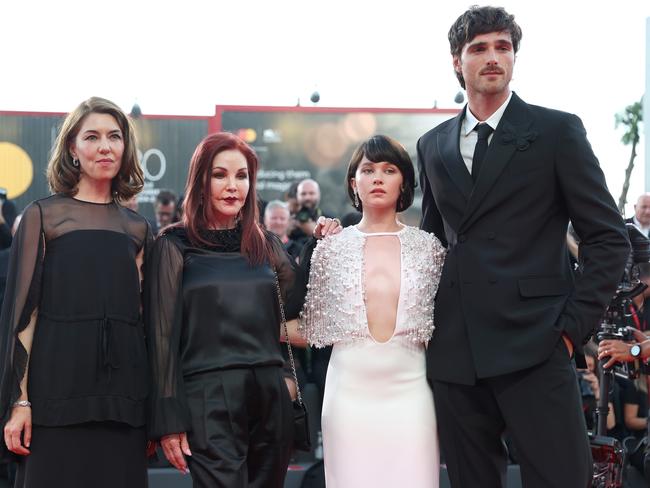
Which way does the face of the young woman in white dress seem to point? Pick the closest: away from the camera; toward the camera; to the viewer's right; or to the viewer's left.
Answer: toward the camera

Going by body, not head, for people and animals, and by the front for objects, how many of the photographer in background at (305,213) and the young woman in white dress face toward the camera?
2

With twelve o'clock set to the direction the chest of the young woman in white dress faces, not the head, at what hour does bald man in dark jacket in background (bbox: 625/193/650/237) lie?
The bald man in dark jacket in background is roughly at 7 o'clock from the young woman in white dress.

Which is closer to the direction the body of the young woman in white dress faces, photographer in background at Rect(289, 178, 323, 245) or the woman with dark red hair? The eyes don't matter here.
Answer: the woman with dark red hair

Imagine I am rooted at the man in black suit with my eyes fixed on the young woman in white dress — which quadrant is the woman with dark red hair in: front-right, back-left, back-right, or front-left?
front-left

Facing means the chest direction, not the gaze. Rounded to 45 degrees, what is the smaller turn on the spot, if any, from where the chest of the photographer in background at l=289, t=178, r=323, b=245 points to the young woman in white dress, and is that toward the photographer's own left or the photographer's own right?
0° — they already face them

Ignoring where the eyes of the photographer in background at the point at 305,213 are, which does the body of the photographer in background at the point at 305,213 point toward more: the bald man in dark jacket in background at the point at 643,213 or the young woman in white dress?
the young woman in white dress

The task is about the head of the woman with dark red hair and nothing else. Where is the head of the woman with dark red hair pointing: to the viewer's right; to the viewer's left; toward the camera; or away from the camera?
toward the camera

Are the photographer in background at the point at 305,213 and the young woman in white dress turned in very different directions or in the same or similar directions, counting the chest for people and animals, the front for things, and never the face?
same or similar directions

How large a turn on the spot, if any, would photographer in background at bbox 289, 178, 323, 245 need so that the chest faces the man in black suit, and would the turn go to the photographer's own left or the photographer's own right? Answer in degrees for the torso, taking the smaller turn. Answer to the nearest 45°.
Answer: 0° — they already face them

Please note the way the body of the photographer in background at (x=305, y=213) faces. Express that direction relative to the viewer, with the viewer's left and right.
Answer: facing the viewer

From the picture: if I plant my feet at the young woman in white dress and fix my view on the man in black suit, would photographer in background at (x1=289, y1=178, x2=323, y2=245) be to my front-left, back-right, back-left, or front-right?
back-left

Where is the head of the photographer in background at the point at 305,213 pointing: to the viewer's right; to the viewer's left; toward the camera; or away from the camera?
toward the camera

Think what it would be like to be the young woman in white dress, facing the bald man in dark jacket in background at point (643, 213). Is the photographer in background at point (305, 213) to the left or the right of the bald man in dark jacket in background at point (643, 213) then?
left
